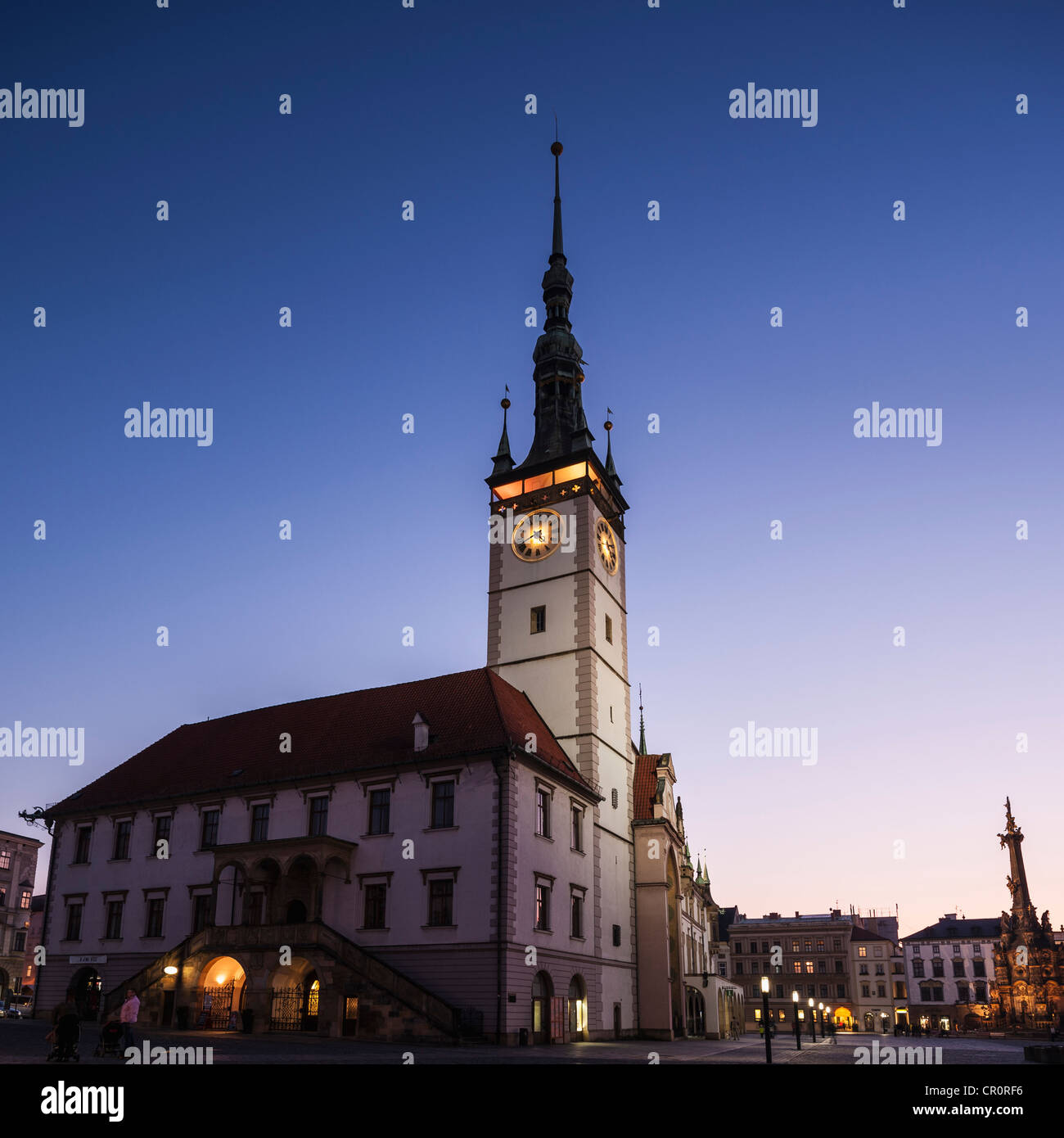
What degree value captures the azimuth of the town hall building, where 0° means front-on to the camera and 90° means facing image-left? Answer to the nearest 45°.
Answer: approximately 45°
